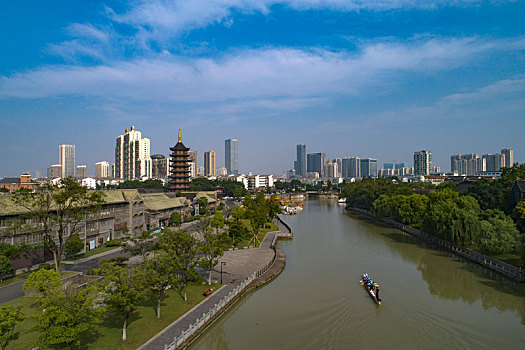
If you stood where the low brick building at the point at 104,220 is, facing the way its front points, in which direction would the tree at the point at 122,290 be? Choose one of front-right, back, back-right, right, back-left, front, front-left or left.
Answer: front-right

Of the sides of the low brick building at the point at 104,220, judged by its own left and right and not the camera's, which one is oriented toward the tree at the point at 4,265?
right

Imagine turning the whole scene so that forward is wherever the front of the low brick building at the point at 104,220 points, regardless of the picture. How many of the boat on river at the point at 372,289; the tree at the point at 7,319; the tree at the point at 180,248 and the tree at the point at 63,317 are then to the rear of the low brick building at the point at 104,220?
0

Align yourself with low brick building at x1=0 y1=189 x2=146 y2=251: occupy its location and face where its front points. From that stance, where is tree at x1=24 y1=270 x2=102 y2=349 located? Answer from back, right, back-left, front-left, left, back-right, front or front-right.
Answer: front-right

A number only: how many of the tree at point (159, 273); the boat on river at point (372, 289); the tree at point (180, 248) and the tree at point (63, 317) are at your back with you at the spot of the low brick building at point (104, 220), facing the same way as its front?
0

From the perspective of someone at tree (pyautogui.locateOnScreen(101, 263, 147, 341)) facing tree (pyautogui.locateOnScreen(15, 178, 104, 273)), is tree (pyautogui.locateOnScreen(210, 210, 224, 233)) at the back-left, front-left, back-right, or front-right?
front-right

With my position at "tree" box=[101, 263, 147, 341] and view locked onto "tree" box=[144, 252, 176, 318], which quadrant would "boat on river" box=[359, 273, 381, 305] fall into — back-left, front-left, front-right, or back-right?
front-right

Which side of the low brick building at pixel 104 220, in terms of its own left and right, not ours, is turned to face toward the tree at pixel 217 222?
front

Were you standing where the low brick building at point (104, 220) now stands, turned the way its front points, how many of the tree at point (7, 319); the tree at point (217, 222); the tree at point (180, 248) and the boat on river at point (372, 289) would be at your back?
0

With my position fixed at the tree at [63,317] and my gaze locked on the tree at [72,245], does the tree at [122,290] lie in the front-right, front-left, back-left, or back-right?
front-right

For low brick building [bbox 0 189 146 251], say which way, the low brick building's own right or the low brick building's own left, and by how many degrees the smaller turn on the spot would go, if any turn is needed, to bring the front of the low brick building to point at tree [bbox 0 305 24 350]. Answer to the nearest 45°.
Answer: approximately 45° to the low brick building's own right

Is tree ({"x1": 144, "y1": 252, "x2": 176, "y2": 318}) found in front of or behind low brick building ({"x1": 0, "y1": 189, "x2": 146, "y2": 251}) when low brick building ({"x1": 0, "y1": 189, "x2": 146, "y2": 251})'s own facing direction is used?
in front

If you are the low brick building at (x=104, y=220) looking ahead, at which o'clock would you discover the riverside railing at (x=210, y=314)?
The riverside railing is roughly at 1 o'clock from the low brick building.

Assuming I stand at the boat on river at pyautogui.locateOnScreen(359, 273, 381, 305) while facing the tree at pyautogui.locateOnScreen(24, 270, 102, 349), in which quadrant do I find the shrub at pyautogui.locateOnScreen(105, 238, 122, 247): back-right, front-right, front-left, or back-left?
front-right

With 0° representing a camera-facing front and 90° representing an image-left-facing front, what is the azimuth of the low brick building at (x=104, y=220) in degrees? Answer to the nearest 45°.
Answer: approximately 315°

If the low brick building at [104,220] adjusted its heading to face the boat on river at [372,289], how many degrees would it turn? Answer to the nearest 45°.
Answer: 0° — it already faces it

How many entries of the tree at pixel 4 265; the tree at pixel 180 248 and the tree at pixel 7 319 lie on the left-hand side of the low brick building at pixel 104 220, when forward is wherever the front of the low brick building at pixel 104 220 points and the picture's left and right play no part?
0

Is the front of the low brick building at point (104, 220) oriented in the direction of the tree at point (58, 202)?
no

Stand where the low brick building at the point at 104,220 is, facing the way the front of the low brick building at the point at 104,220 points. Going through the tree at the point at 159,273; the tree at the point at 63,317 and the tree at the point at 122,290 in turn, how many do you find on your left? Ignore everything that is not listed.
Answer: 0

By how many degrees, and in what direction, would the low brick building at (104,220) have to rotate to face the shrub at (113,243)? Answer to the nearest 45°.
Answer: approximately 45° to its right
